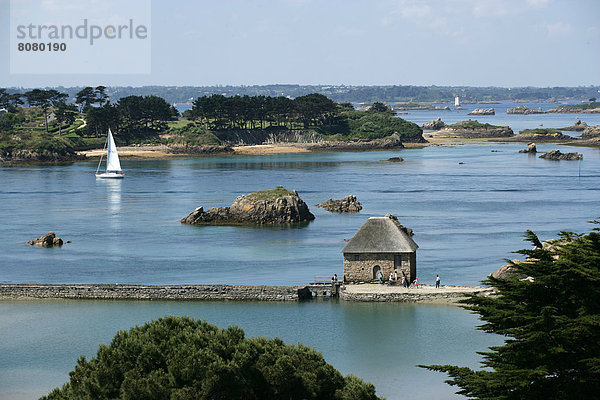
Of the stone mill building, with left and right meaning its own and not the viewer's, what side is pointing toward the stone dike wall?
right

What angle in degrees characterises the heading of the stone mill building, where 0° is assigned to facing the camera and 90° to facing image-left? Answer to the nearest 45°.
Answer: approximately 0°

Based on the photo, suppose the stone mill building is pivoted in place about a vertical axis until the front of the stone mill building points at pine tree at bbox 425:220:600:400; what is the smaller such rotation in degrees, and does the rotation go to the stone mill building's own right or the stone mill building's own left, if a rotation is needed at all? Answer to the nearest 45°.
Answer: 0° — it already faces it

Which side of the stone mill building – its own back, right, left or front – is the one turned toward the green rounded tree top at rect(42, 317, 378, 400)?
front

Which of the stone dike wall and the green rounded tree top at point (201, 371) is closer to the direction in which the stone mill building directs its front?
the green rounded tree top
